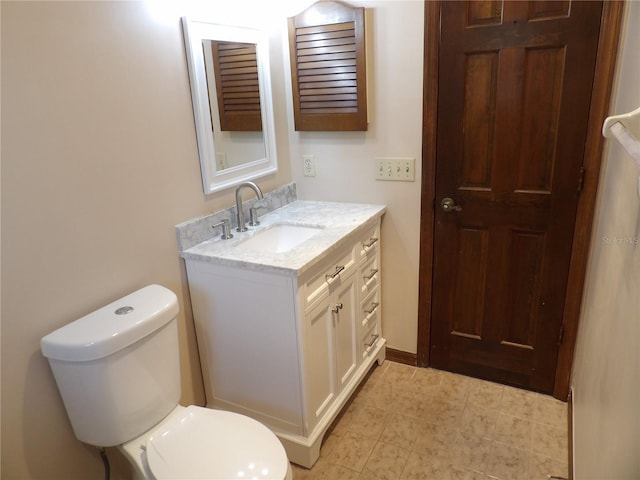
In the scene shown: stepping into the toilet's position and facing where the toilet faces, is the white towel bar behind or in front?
in front

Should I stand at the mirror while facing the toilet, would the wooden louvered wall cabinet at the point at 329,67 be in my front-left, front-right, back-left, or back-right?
back-left

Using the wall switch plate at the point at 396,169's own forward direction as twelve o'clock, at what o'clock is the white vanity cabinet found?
The white vanity cabinet is roughly at 1 o'clock from the wall switch plate.

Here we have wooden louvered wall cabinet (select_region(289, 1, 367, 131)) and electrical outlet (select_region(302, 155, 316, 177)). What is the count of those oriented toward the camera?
2

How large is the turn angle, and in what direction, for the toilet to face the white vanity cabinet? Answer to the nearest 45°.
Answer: approximately 90° to its left
